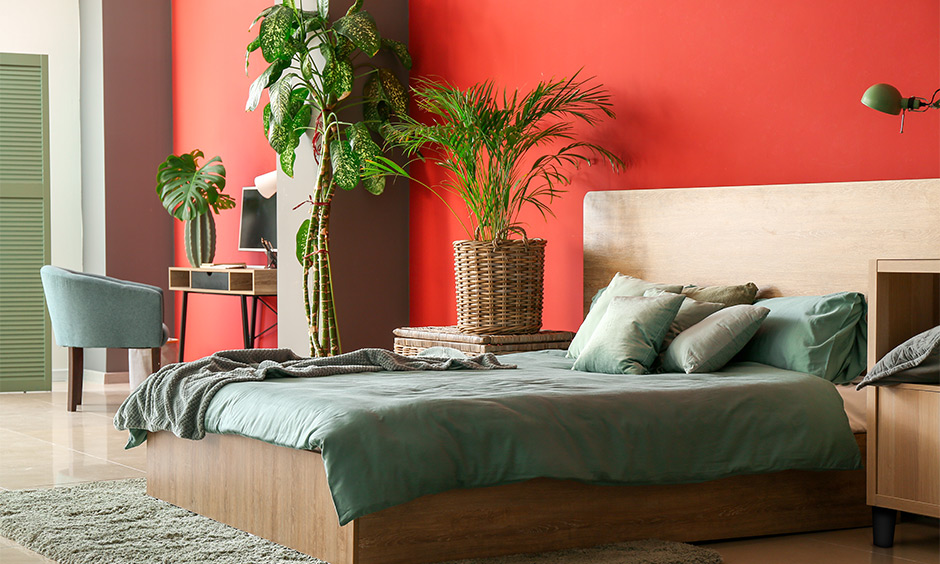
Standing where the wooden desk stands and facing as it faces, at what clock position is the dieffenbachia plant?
The dieffenbachia plant is roughly at 10 o'clock from the wooden desk.

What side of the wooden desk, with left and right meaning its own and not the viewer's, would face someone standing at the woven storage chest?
left

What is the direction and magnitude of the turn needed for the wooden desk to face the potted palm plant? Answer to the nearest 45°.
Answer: approximately 90° to its left

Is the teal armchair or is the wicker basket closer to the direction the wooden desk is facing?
the teal armchair

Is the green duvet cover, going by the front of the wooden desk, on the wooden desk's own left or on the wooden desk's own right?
on the wooden desk's own left

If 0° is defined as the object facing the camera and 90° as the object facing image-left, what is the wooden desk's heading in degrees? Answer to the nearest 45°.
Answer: approximately 45°

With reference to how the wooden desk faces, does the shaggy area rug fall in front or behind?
in front

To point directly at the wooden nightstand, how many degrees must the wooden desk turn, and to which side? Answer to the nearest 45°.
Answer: approximately 90° to its left

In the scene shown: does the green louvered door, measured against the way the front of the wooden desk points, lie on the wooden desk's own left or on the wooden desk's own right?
on the wooden desk's own right
